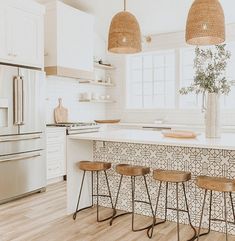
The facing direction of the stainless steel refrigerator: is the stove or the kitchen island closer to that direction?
the kitchen island

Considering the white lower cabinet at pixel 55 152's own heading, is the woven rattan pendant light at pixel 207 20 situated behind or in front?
in front

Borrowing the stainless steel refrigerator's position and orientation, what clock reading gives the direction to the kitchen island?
The kitchen island is roughly at 12 o'clock from the stainless steel refrigerator.

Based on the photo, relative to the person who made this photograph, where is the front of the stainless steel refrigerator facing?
facing the viewer and to the right of the viewer

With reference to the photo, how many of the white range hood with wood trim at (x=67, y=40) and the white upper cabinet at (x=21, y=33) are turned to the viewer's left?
0

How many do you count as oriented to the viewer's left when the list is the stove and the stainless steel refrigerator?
0

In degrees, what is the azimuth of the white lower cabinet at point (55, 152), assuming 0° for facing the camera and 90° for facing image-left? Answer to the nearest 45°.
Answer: approximately 315°

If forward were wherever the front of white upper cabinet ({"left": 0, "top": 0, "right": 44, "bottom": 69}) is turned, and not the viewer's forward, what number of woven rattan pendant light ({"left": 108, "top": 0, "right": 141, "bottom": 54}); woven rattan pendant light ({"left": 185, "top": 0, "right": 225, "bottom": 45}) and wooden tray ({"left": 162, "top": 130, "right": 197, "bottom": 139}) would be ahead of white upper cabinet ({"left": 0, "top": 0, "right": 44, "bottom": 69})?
3

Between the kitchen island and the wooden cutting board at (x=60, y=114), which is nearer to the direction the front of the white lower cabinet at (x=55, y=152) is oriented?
the kitchen island
